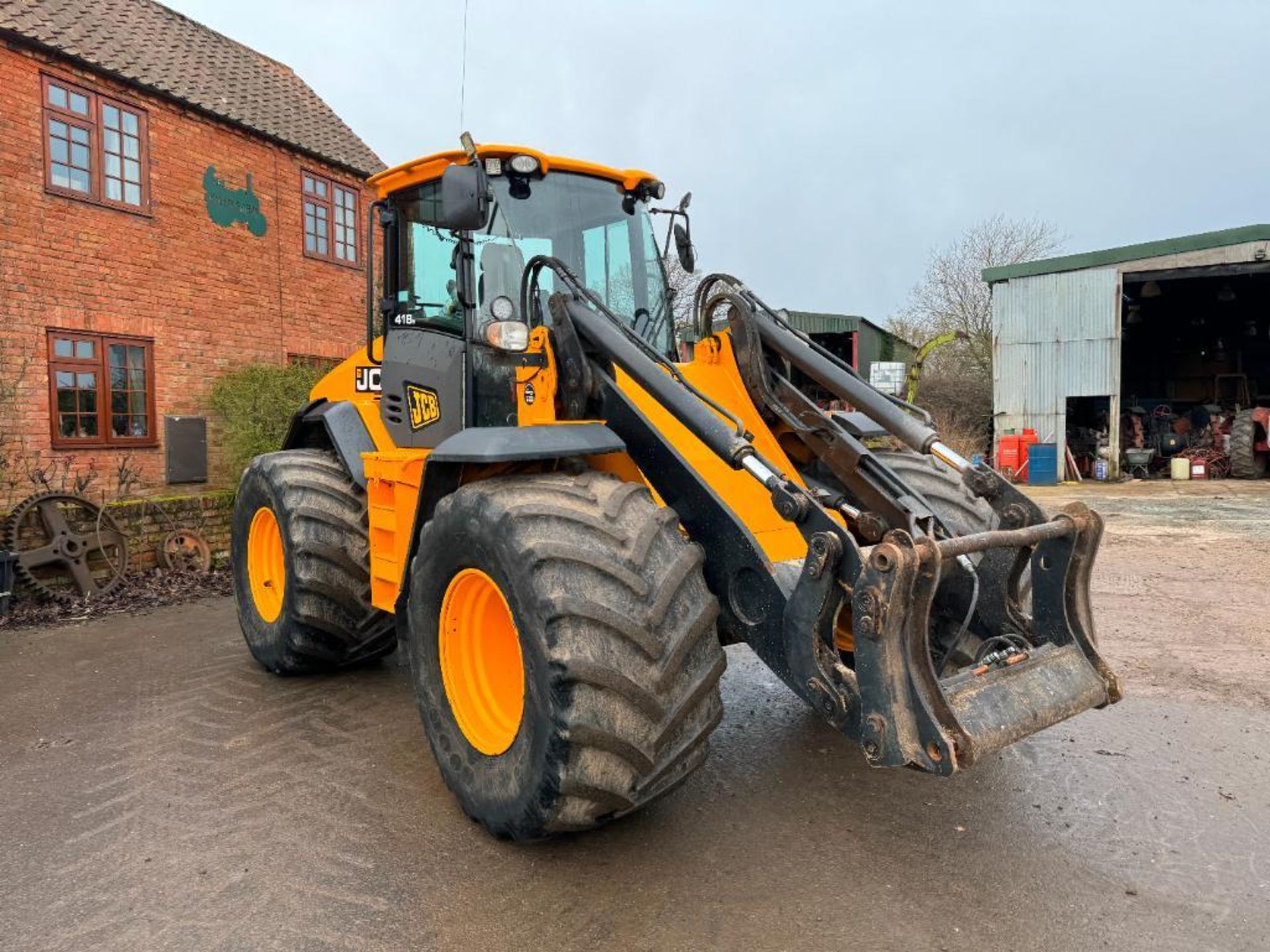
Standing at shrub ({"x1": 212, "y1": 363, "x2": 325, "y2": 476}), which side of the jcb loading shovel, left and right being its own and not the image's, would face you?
back

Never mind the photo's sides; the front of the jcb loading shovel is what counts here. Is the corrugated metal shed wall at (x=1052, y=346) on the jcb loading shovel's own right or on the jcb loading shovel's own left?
on the jcb loading shovel's own left

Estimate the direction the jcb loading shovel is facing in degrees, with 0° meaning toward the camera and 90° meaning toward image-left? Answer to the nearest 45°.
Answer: approximately 315°

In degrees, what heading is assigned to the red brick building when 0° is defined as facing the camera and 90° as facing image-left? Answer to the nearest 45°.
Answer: approximately 315°

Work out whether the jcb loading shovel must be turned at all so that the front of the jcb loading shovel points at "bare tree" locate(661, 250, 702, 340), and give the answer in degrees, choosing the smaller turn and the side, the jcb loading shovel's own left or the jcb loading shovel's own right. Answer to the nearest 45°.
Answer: approximately 135° to the jcb loading shovel's own left

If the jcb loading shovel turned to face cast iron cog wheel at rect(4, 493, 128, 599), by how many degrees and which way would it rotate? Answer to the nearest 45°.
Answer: approximately 180°

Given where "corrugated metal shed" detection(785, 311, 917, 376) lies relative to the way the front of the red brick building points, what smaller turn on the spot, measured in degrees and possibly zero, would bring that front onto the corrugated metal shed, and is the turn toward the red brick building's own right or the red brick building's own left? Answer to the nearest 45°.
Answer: approximately 90° to the red brick building's own left

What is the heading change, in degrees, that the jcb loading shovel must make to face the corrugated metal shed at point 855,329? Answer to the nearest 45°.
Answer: approximately 135° to its left

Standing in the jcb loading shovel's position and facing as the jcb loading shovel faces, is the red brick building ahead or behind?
behind
